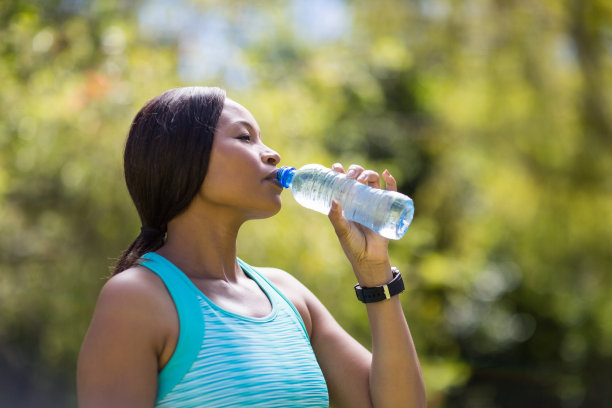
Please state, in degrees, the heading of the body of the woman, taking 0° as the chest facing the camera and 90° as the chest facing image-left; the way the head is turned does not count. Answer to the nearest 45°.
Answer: approximately 315°

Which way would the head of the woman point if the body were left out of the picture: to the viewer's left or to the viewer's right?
to the viewer's right
